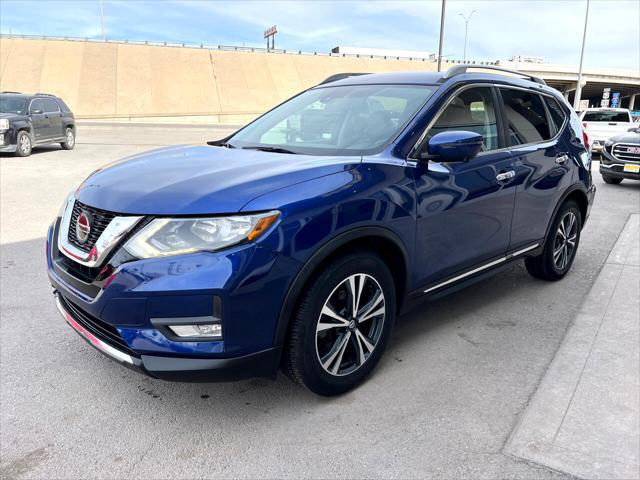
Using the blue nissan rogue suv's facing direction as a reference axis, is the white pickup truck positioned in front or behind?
behind

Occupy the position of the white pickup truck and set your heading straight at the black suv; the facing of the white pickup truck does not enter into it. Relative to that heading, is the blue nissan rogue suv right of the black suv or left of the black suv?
left

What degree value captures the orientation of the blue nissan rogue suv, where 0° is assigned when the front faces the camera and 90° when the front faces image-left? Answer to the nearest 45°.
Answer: approximately 45°

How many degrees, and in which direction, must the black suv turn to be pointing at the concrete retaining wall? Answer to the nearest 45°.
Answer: approximately 135° to its right

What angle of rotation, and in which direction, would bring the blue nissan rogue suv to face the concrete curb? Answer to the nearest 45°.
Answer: approximately 135° to its left

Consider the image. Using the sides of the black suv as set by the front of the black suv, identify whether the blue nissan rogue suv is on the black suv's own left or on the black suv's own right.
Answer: on the black suv's own left

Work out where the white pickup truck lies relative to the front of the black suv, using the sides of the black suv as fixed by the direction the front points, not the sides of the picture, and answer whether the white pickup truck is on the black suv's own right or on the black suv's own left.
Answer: on the black suv's own left

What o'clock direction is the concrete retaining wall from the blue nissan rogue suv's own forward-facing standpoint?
The concrete retaining wall is roughly at 4 o'clock from the blue nissan rogue suv.

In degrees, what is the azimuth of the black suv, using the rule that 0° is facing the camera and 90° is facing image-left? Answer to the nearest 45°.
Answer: approximately 45°
